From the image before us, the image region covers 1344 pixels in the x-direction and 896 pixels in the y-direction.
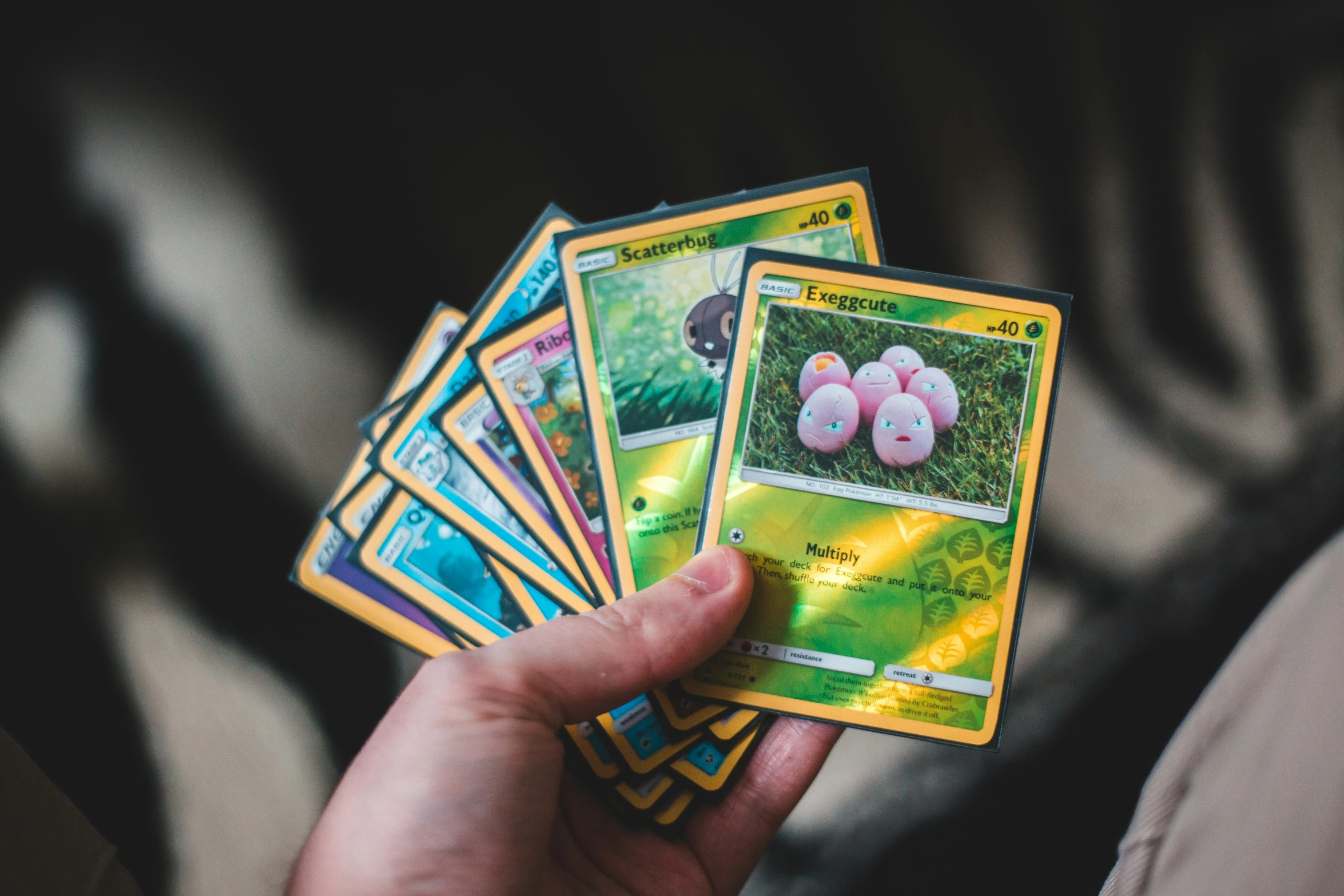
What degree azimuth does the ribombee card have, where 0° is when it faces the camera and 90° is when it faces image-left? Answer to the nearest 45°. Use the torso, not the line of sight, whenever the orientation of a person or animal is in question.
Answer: approximately 0°
